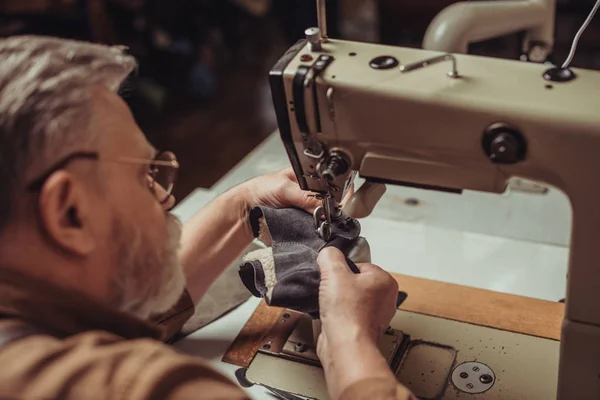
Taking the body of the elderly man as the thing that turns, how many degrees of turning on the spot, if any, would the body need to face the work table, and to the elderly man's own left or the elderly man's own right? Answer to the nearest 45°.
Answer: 0° — they already face it

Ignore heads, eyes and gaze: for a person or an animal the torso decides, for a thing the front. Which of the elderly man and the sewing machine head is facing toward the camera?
the sewing machine head

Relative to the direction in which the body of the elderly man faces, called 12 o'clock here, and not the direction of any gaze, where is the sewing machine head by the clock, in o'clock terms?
The sewing machine head is roughly at 1 o'clock from the elderly man.

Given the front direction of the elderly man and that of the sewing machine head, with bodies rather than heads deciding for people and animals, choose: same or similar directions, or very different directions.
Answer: very different directions

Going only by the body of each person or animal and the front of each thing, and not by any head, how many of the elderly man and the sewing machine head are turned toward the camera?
1

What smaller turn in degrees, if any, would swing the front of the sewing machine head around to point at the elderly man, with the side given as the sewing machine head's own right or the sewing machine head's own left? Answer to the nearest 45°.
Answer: approximately 45° to the sewing machine head's own right

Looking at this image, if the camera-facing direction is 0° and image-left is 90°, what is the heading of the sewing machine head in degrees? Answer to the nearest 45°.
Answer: approximately 0°

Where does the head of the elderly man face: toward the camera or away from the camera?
away from the camera

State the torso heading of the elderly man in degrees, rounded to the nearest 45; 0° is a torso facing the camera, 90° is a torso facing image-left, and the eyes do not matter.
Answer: approximately 225°
